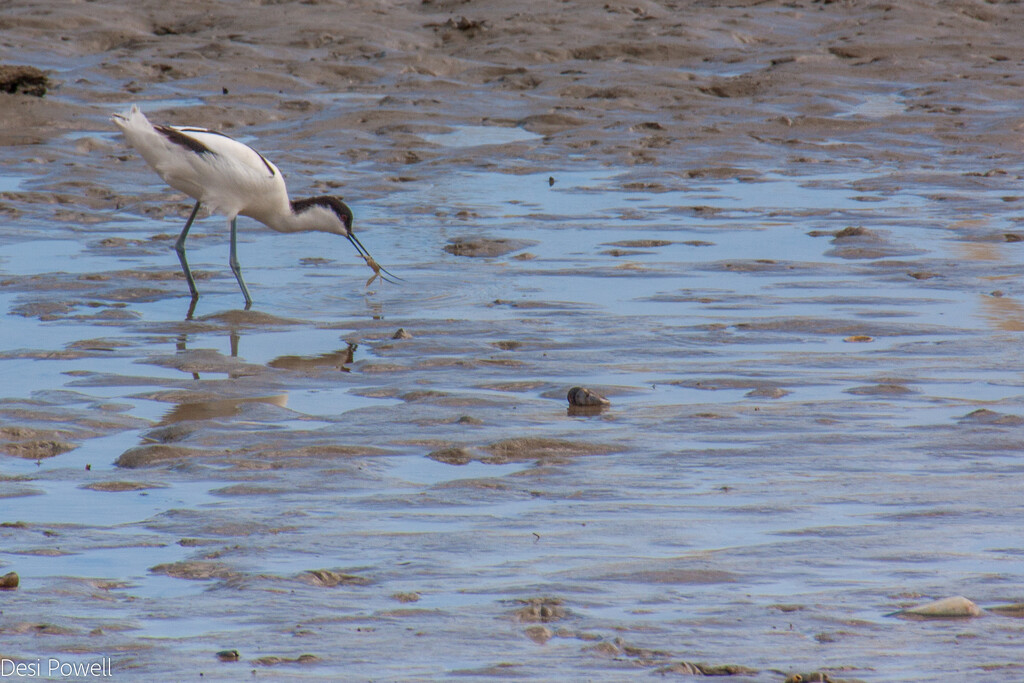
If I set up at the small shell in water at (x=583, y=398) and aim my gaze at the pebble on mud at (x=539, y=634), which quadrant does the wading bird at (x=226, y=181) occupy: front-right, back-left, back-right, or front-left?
back-right

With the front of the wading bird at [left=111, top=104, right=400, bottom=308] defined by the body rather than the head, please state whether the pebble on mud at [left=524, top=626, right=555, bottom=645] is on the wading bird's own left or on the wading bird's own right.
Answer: on the wading bird's own right

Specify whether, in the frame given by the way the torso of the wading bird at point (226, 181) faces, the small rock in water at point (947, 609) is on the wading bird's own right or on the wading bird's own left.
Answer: on the wading bird's own right

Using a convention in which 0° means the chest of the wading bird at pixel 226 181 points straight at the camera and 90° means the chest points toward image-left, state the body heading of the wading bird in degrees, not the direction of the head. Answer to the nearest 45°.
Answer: approximately 270°

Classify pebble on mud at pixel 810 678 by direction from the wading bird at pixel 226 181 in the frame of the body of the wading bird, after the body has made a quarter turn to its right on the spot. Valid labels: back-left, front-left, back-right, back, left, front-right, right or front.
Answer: front

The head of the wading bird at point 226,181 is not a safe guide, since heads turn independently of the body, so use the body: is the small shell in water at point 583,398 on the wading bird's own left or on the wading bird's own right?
on the wading bird's own right
